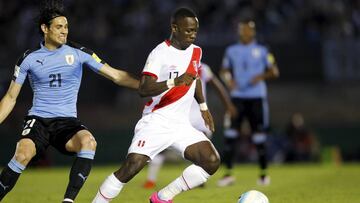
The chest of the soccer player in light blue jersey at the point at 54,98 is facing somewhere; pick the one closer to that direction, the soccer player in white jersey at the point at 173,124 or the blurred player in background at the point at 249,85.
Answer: the soccer player in white jersey

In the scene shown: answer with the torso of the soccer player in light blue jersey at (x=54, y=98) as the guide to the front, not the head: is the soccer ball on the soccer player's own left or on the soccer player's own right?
on the soccer player's own left

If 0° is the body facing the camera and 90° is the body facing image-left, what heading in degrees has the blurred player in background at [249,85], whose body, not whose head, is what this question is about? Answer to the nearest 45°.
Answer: approximately 0°

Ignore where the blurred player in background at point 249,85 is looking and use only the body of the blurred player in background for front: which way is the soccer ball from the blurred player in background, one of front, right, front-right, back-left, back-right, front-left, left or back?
front

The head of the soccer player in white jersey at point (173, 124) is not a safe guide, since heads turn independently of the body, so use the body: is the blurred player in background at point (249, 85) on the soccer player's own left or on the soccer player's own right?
on the soccer player's own left

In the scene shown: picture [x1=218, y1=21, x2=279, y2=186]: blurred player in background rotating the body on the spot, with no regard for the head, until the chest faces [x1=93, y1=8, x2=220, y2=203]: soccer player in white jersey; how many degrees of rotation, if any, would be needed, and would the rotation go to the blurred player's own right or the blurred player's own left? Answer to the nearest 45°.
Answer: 0° — they already face them

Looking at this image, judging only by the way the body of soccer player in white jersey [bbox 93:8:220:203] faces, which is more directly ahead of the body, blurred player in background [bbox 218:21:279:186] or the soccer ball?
the soccer ball

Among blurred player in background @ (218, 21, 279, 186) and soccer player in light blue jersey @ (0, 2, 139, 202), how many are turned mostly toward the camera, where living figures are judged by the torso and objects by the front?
2

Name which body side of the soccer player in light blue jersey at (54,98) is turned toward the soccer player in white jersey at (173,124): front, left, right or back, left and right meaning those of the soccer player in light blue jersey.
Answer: left

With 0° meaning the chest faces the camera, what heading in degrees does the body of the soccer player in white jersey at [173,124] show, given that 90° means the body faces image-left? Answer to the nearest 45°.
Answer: approximately 315°

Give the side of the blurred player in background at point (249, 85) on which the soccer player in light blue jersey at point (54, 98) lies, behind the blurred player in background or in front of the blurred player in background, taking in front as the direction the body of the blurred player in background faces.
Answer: in front

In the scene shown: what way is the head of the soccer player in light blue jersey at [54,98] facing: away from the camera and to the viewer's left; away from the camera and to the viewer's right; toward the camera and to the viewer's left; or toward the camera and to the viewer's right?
toward the camera and to the viewer's right

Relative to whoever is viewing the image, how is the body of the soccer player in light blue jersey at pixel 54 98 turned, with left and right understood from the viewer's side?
facing the viewer
